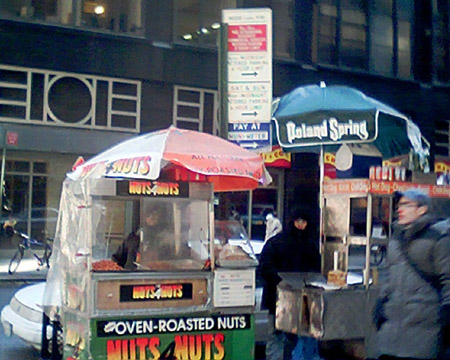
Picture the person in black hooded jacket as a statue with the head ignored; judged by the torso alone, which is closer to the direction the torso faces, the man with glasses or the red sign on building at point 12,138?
the man with glasses

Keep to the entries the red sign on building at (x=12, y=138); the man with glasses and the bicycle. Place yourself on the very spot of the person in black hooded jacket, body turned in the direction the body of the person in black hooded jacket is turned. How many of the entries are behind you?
2

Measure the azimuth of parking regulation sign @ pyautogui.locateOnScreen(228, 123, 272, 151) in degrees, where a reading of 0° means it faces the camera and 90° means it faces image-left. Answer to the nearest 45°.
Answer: approximately 0°

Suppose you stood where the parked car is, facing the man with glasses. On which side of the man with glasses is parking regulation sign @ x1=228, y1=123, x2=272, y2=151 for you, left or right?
left

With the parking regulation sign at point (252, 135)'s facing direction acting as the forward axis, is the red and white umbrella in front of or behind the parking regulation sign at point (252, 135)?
in front

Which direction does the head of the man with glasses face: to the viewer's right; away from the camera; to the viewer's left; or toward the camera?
to the viewer's left

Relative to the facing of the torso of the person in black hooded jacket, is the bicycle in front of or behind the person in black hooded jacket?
behind

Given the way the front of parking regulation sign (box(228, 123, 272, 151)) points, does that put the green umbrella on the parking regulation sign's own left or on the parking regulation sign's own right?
on the parking regulation sign's own left

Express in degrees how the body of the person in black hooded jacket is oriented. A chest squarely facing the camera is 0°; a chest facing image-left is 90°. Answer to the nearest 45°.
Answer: approximately 315°
